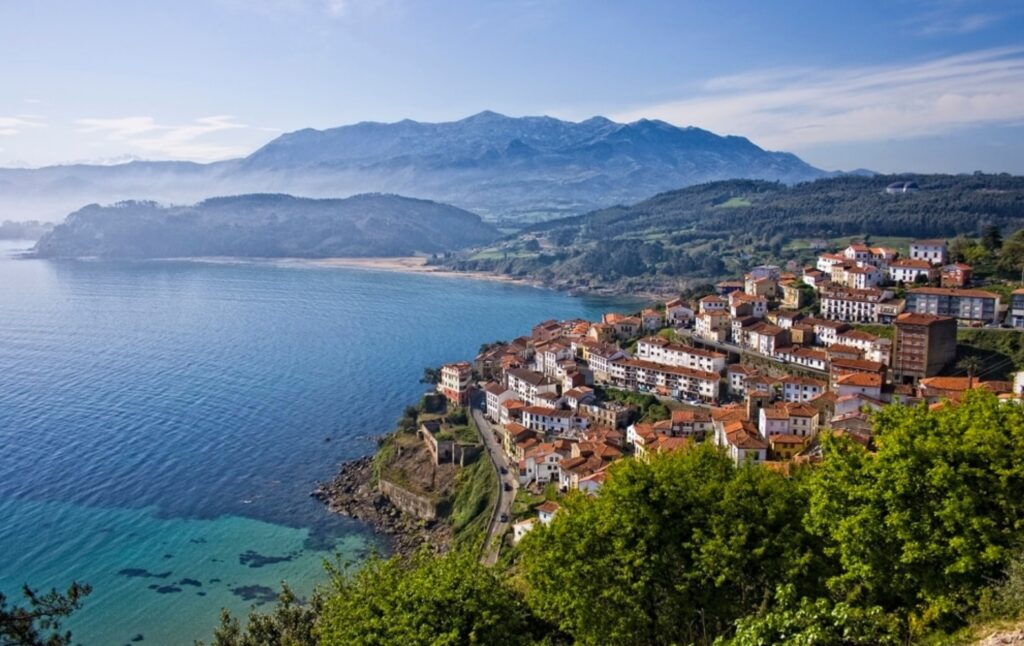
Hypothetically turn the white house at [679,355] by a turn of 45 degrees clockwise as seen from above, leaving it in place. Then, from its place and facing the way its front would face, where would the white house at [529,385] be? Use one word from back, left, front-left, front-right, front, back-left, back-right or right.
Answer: front

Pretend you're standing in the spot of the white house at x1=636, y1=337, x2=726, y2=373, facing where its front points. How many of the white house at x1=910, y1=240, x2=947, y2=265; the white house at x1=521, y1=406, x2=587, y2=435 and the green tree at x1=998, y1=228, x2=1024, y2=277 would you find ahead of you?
1

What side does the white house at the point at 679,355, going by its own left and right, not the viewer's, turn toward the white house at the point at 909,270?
back

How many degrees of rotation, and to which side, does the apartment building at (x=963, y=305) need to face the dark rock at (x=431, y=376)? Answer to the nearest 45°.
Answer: approximately 45° to its right

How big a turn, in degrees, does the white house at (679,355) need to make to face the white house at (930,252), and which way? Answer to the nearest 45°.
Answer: approximately 180°

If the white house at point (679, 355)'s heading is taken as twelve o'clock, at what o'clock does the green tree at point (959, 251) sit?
The green tree is roughly at 6 o'clock from the white house.

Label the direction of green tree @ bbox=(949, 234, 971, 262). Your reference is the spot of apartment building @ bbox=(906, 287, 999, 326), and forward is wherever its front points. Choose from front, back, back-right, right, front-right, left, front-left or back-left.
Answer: back-right

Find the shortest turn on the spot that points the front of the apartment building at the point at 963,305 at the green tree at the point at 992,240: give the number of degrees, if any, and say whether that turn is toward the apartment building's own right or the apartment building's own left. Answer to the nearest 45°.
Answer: approximately 135° to the apartment building's own right

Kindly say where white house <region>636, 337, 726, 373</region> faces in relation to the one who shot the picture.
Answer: facing the viewer and to the left of the viewer

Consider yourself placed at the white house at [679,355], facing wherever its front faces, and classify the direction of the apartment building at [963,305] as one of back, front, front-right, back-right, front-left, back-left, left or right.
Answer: back-left

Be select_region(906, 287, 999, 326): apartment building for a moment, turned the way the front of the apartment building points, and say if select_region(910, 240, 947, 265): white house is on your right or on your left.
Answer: on your right

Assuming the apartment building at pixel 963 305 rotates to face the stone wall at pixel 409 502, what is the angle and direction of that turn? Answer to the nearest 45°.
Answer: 0° — it already faces it

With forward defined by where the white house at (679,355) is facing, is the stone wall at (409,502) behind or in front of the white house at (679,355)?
in front

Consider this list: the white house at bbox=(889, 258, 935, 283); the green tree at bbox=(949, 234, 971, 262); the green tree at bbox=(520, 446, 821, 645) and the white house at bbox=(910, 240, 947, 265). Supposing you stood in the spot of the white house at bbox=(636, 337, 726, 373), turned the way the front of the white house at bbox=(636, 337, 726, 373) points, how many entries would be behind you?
3

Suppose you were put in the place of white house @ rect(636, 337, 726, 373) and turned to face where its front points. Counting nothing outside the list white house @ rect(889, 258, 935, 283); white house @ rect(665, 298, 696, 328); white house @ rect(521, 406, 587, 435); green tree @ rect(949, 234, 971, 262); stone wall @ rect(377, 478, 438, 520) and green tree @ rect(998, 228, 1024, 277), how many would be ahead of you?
2

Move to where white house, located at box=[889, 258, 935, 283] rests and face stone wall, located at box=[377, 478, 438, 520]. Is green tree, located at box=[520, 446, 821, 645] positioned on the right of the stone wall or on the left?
left

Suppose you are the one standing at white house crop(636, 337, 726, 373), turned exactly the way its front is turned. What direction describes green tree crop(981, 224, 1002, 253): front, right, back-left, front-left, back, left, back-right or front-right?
back

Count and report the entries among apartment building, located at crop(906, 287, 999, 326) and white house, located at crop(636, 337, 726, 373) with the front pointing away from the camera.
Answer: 0
